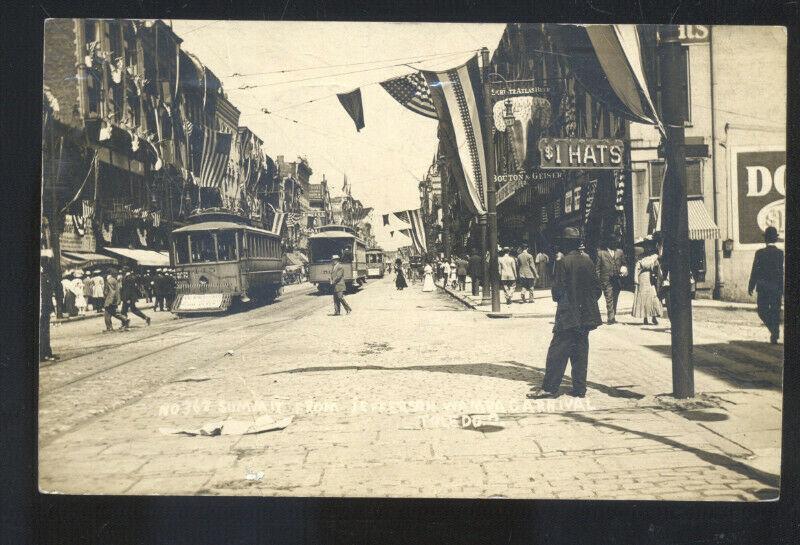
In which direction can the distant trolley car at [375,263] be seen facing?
toward the camera

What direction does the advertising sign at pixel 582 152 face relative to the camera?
toward the camera

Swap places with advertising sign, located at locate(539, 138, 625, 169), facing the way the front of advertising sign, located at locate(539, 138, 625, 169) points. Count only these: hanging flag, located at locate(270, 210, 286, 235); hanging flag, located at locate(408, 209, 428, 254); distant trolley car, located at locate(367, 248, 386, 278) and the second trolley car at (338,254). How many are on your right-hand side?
4
